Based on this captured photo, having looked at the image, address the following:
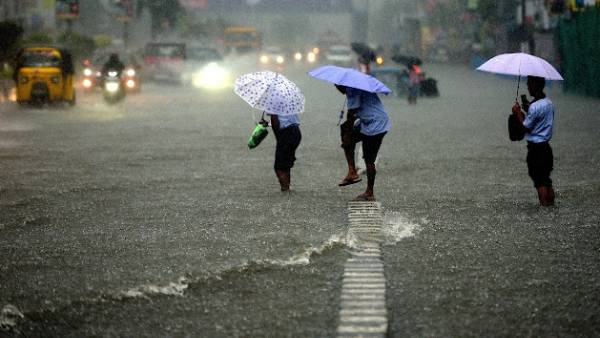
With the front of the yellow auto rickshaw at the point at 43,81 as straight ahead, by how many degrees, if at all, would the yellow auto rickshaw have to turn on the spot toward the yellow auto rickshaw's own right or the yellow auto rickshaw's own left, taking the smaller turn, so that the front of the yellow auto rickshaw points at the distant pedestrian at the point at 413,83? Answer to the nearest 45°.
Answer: approximately 90° to the yellow auto rickshaw's own left

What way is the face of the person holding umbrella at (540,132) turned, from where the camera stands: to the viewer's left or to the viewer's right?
to the viewer's left

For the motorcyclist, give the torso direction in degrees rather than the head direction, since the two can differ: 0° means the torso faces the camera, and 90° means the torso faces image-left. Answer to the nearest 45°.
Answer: approximately 0°

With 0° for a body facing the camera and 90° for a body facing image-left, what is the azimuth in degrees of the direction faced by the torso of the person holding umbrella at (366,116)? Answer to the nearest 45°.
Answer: approximately 90°

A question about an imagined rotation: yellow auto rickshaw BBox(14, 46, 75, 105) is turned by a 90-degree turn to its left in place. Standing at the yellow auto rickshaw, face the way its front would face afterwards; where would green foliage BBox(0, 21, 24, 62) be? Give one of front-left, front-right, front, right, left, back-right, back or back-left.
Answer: left
